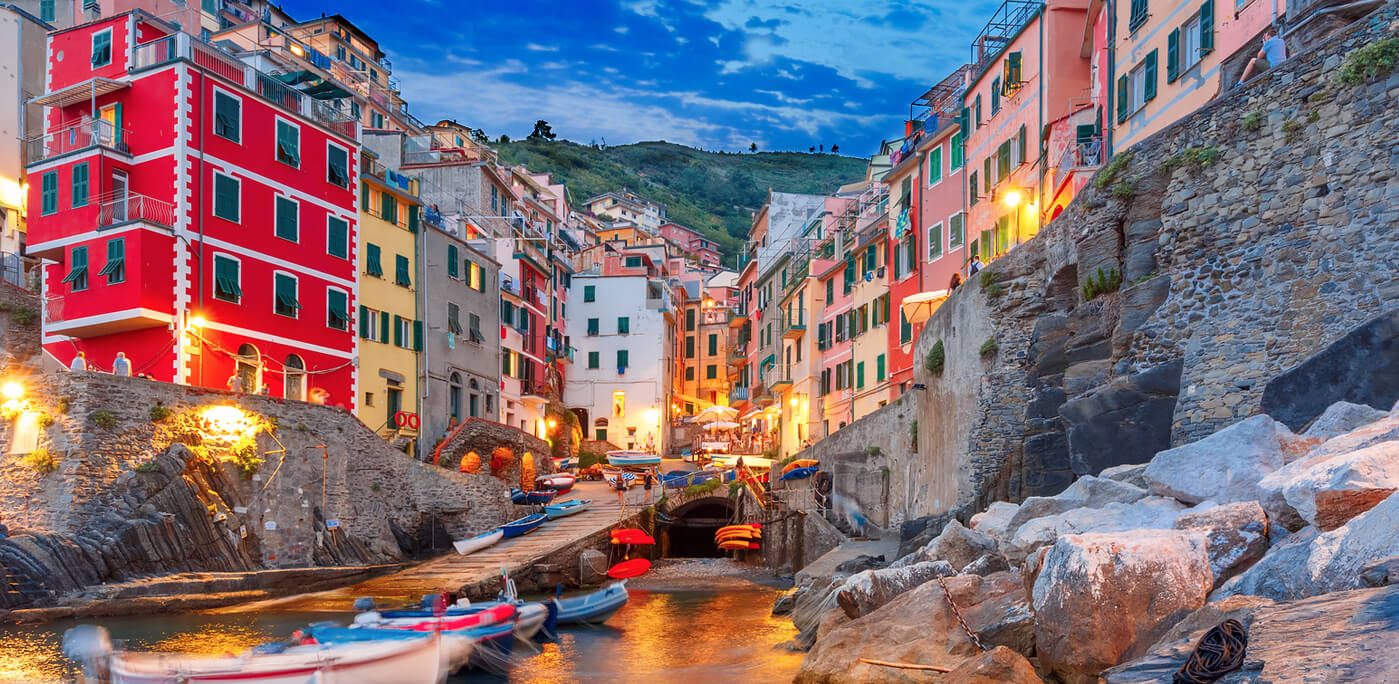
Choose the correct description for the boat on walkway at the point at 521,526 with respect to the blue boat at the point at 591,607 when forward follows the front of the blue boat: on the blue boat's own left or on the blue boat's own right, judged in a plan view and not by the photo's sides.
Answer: on the blue boat's own left

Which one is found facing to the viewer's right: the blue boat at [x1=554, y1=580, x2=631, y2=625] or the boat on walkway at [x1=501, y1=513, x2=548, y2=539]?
the blue boat

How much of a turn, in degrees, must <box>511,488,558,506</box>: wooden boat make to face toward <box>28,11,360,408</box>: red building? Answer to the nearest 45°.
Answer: approximately 135° to its right

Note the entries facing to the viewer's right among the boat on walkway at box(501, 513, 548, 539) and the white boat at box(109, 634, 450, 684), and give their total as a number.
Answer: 1

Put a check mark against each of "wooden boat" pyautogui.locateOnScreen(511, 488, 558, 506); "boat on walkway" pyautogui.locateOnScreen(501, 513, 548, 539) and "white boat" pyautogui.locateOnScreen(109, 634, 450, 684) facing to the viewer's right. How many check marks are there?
2

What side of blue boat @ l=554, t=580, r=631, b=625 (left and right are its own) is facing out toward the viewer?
right
